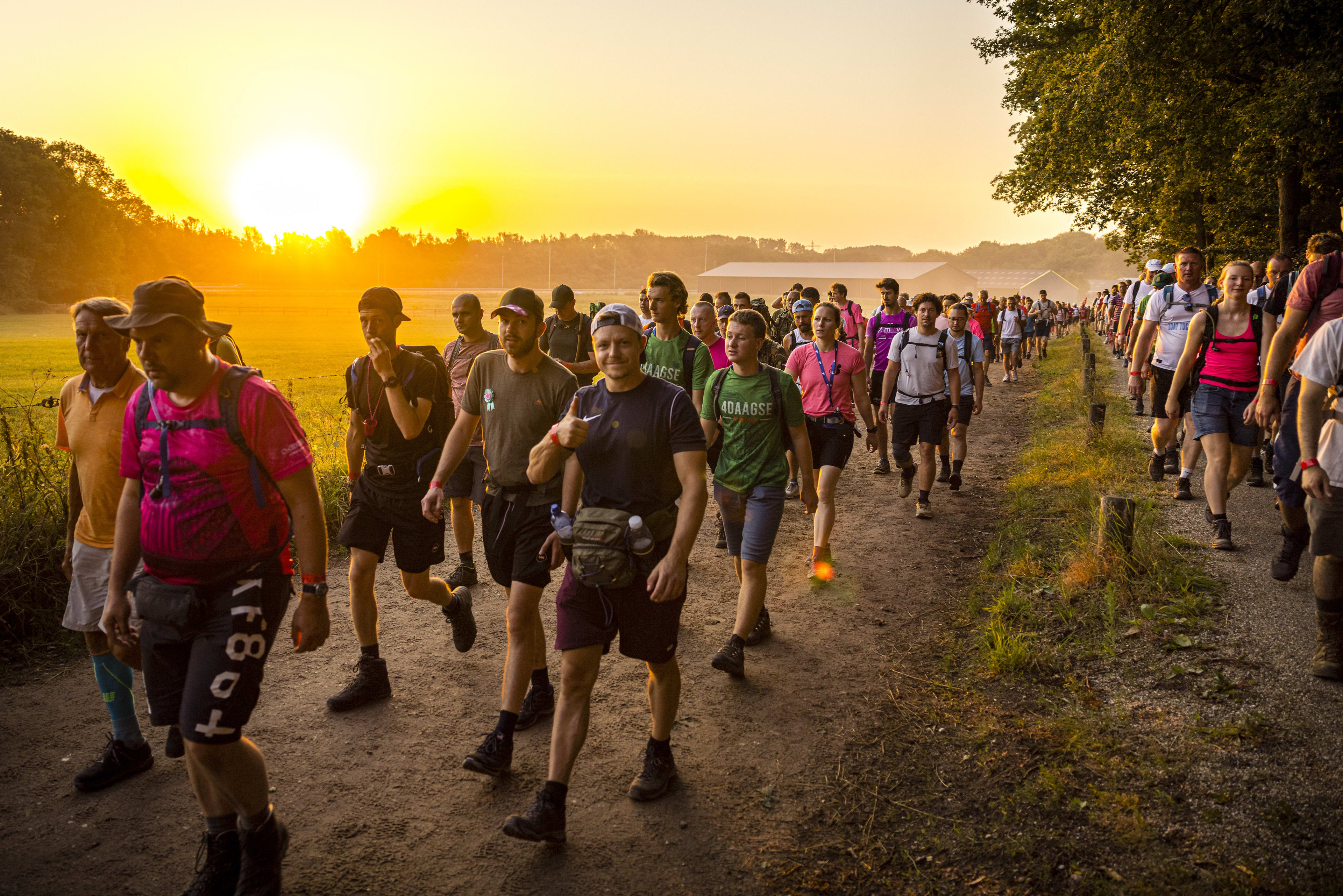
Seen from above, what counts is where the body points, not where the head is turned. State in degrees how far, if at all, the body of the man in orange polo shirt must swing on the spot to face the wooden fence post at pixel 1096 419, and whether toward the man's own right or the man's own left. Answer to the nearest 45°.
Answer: approximately 135° to the man's own left

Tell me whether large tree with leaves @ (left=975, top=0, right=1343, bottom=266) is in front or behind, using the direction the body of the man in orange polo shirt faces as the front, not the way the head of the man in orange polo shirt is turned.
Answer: behind

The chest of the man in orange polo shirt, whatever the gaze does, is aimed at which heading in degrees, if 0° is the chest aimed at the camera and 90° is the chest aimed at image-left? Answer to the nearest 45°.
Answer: approximately 45°

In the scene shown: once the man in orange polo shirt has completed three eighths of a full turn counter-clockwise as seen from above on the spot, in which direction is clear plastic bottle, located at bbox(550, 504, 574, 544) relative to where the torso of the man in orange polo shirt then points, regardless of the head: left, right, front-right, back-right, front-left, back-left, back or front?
front-right

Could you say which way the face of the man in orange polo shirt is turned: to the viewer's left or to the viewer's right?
to the viewer's left

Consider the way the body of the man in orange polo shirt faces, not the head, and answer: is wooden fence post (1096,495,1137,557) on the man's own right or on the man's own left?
on the man's own left
